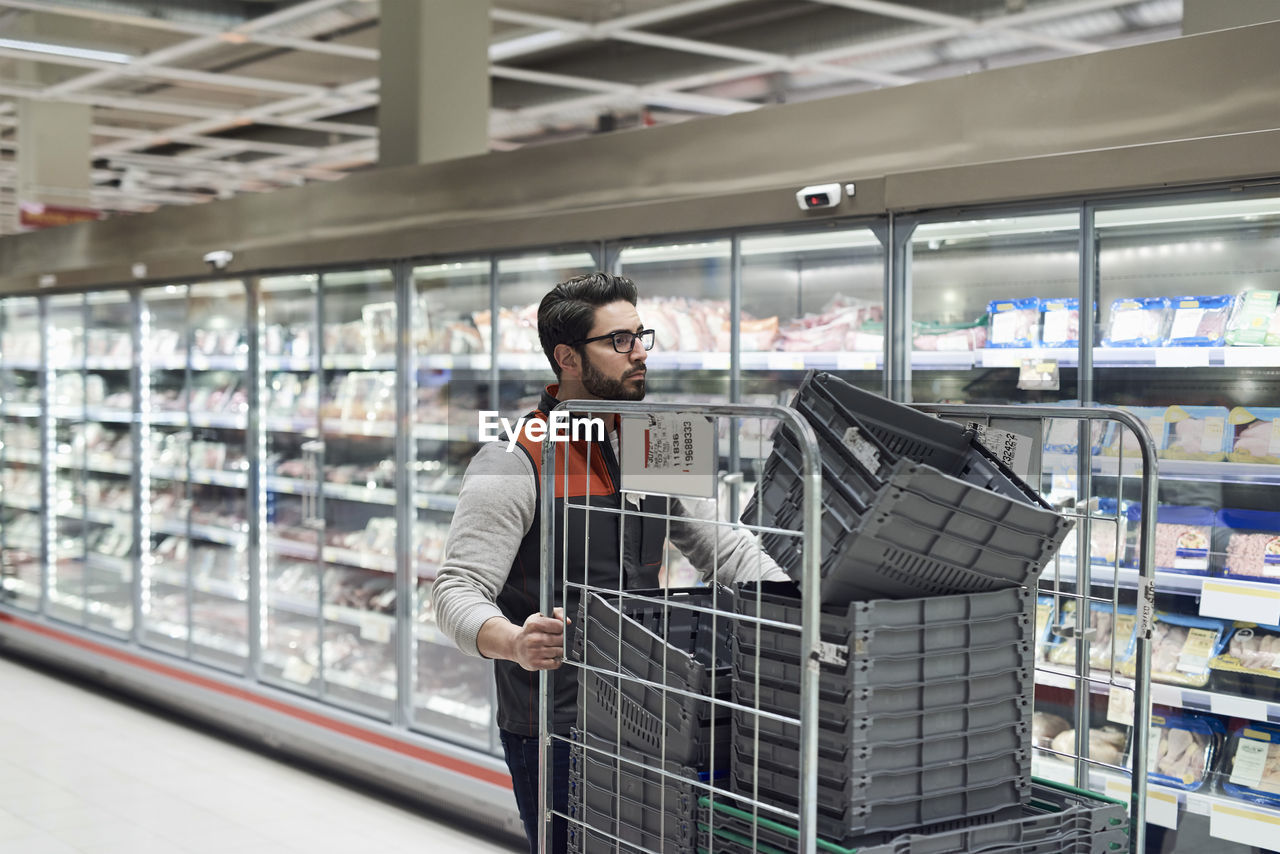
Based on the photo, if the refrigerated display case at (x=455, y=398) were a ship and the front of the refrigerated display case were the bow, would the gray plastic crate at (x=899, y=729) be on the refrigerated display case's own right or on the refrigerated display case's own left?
on the refrigerated display case's own left

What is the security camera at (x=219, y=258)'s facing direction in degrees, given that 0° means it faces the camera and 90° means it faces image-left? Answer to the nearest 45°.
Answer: approximately 45°

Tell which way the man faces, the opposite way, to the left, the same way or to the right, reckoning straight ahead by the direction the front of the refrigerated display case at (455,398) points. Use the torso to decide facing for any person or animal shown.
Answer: to the left

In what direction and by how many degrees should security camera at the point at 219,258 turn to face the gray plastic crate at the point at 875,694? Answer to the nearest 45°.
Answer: approximately 45° to its left

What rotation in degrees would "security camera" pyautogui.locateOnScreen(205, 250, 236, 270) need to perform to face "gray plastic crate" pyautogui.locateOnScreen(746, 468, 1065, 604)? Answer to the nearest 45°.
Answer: approximately 45° to its left

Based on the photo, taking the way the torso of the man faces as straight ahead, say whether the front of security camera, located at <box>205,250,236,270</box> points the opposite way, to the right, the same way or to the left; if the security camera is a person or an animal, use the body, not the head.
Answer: to the right

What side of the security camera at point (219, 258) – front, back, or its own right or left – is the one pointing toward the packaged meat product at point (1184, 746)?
left

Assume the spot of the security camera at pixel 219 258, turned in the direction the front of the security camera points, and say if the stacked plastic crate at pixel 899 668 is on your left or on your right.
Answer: on your left

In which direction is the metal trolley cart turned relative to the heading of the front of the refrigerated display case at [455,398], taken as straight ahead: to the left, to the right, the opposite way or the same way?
to the left

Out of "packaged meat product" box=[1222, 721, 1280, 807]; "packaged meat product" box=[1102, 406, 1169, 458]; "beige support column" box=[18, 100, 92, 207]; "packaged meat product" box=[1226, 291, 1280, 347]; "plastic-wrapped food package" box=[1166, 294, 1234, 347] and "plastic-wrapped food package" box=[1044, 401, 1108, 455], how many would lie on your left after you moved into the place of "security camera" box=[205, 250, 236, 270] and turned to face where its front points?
5

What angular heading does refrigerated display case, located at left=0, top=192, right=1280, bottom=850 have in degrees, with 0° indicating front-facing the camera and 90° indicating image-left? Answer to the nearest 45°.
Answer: approximately 45°

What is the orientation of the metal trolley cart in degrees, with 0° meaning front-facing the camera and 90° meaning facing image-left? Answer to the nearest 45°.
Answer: approximately 315°

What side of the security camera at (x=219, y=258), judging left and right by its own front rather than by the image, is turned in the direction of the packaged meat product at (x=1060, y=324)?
left
